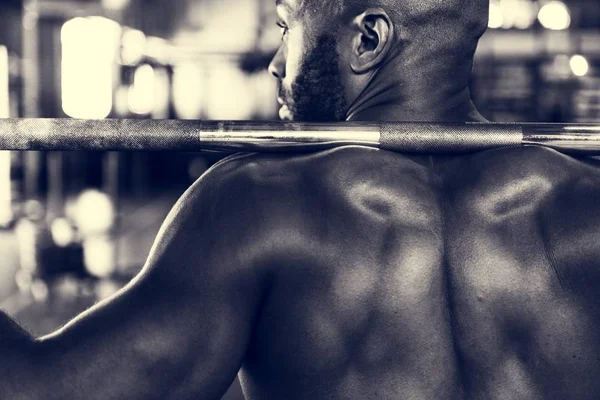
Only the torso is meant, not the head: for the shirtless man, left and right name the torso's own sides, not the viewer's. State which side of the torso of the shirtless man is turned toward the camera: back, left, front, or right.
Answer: back
